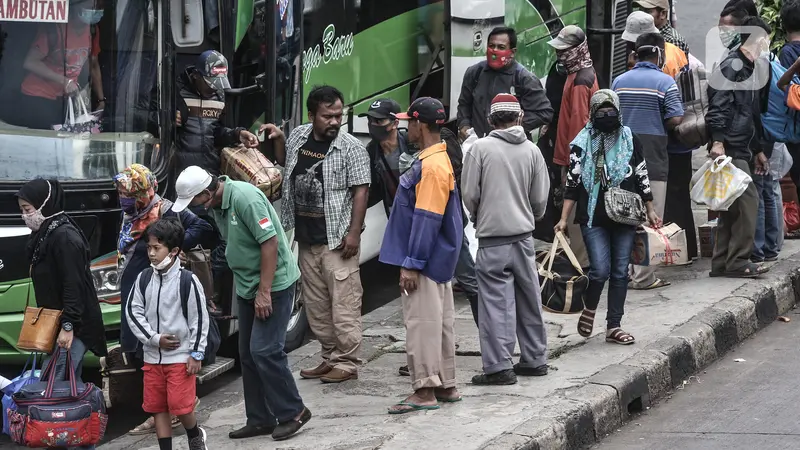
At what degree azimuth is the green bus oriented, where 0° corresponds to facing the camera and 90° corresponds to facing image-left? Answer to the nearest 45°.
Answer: approximately 45°

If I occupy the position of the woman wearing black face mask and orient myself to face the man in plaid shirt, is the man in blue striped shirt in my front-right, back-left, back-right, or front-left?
back-right

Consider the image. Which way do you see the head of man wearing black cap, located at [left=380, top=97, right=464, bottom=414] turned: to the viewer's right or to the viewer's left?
to the viewer's left

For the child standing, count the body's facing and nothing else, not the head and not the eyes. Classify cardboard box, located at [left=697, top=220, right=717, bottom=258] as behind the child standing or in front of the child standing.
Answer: behind

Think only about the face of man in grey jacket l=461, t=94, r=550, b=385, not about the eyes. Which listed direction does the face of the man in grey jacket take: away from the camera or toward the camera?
away from the camera

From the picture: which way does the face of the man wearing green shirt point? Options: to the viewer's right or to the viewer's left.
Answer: to the viewer's left
